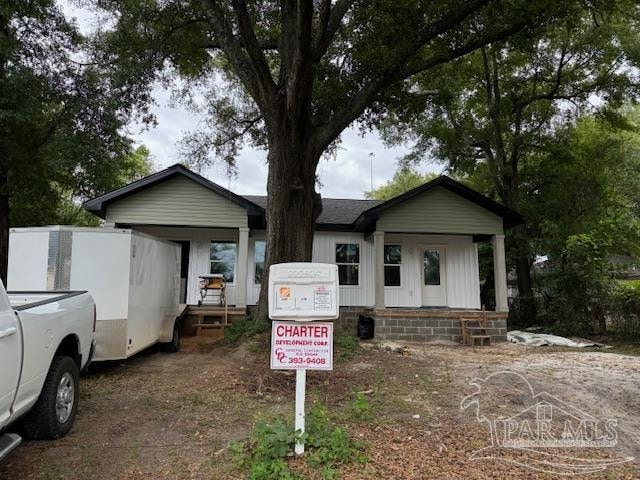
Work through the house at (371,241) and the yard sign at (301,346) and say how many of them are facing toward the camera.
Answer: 2

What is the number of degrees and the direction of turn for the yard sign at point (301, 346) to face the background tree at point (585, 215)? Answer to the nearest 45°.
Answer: approximately 135° to its left

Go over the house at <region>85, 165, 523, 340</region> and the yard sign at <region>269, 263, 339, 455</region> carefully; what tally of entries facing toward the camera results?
2

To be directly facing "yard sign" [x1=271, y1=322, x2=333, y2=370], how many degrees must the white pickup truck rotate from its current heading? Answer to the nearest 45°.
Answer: approximately 90° to its left

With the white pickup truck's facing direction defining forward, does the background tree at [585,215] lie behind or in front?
behind

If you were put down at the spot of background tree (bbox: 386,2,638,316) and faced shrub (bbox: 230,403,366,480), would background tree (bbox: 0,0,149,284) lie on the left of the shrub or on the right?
right

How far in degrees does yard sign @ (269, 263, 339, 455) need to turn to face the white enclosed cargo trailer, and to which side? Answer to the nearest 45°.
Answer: approximately 135° to its right

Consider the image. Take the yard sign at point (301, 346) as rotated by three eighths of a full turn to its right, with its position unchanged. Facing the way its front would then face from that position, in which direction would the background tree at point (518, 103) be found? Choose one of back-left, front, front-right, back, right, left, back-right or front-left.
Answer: right

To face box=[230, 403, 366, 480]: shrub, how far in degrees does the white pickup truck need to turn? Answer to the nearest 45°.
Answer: approximately 90° to its left

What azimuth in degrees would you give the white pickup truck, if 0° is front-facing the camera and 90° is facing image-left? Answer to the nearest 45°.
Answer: approximately 45°

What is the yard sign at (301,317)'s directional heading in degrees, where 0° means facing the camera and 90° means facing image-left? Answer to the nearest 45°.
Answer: approximately 0°
